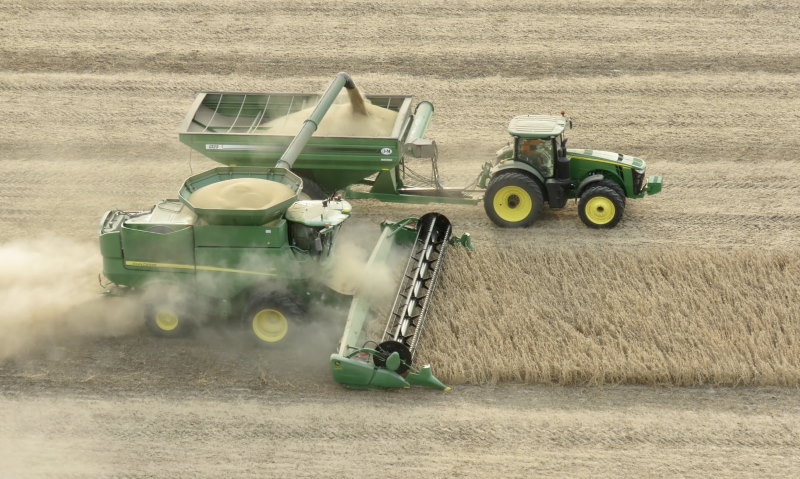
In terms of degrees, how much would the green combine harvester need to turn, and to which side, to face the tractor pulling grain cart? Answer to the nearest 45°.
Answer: approximately 45° to its left

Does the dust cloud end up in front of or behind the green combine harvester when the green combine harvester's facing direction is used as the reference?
behind

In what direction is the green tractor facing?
to the viewer's right

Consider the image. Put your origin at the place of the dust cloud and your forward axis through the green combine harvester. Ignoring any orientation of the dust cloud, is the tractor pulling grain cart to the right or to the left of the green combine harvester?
left

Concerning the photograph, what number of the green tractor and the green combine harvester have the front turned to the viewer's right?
2

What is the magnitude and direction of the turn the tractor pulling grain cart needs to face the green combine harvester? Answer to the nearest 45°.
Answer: approximately 135° to its right

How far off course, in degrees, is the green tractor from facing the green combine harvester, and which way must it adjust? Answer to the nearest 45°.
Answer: approximately 135° to its right

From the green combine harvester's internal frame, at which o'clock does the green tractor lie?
The green tractor is roughly at 11 o'clock from the green combine harvester.

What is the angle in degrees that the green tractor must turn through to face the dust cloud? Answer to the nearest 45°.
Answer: approximately 135° to its right

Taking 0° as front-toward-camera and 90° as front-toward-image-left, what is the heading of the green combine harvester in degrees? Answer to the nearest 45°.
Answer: approximately 270°

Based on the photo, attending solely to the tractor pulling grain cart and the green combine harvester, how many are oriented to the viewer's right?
2
